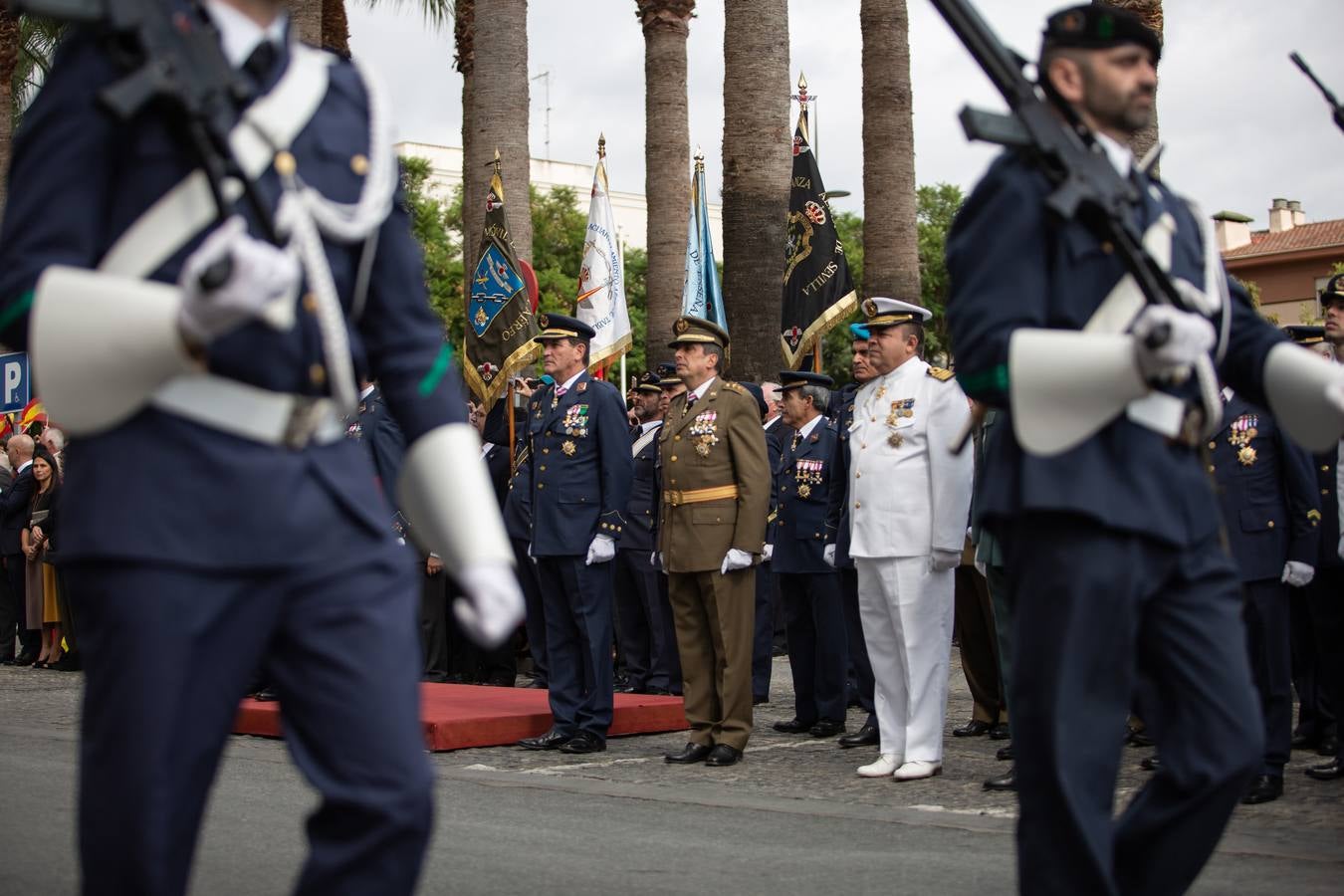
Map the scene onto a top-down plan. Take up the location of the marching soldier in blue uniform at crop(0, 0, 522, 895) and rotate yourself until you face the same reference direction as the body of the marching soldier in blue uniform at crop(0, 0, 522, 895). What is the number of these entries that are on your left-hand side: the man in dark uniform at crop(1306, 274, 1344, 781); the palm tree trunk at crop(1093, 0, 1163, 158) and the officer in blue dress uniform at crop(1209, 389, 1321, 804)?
3

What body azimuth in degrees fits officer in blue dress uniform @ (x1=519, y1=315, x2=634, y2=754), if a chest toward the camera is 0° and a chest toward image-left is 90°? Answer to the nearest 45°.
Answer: approximately 45°

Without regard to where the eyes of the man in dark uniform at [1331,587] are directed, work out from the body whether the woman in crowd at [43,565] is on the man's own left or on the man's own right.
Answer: on the man's own right

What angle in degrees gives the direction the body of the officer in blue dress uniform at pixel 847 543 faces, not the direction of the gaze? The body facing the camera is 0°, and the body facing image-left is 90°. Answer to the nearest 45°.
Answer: approximately 45°

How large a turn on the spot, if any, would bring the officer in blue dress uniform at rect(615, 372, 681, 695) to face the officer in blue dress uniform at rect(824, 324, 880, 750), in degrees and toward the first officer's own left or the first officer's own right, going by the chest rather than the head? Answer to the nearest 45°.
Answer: approximately 90° to the first officer's own left

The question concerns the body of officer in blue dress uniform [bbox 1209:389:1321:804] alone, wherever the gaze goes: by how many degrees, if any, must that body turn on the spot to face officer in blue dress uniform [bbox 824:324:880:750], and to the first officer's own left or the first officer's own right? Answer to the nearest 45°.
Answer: approximately 90° to the first officer's own right

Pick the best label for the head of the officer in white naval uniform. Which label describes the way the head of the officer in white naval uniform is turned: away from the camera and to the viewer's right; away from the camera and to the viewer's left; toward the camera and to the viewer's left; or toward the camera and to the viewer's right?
toward the camera and to the viewer's left
